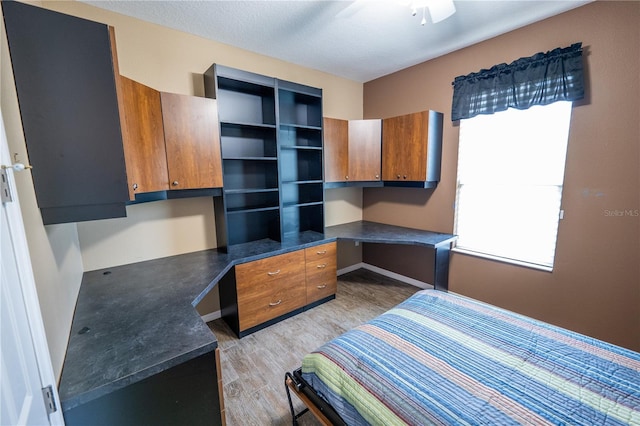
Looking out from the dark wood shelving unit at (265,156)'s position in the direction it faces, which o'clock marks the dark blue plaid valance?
The dark blue plaid valance is roughly at 11 o'clock from the dark wood shelving unit.

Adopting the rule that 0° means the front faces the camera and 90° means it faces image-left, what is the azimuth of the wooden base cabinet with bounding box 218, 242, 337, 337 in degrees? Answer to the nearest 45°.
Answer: approximately 315°

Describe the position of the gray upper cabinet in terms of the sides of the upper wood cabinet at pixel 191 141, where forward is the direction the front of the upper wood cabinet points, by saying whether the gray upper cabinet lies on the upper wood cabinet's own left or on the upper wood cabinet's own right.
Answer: on the upper wood cabinet's own right

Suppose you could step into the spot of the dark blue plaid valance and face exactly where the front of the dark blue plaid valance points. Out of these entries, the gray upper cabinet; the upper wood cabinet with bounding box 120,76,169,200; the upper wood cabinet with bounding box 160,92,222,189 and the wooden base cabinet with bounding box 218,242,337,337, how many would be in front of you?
4

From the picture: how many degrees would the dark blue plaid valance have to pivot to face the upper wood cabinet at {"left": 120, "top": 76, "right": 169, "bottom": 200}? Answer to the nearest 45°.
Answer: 0° — it already faces it

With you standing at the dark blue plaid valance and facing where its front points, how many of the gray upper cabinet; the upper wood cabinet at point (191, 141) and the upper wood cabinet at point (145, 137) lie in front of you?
3
